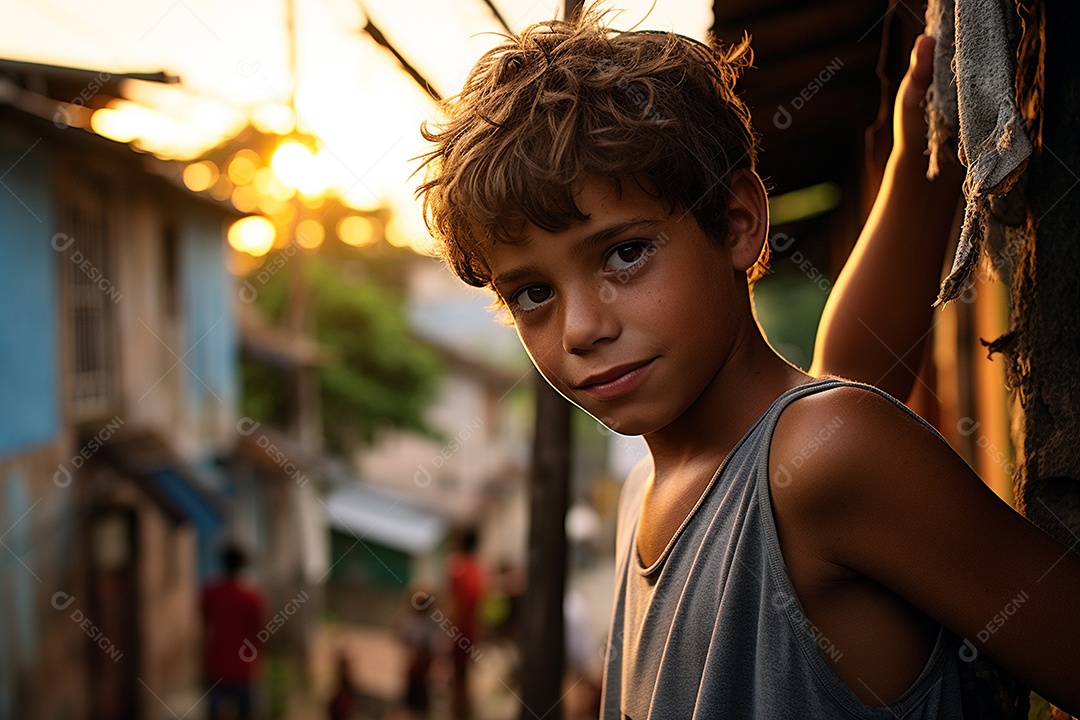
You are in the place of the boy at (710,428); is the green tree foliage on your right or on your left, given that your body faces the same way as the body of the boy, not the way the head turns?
on your right

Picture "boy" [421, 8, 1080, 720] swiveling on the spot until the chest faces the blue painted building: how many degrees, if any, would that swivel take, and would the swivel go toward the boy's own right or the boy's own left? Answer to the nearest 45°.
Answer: approximately 90° to the boy's own right

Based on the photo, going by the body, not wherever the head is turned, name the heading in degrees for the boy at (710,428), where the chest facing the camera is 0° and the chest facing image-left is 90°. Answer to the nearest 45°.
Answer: approximately 45°

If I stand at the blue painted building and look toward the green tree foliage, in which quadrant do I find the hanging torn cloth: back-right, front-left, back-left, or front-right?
back-right
